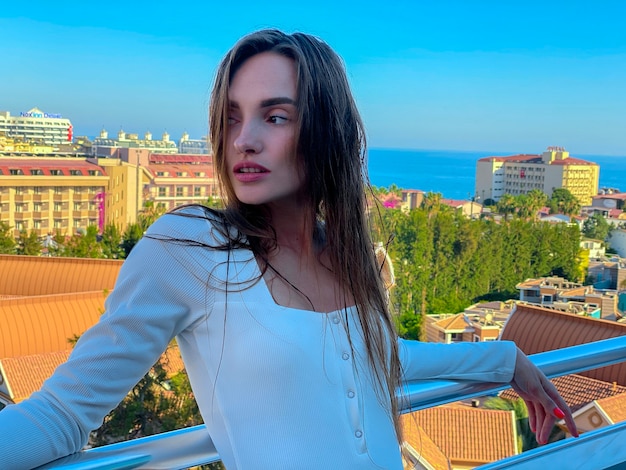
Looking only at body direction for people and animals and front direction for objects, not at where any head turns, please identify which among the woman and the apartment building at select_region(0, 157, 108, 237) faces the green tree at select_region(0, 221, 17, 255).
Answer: the apartment building

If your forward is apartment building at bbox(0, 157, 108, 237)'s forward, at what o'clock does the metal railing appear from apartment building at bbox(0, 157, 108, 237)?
The metal railing is roughly at 12 o'clock from the apartment building.

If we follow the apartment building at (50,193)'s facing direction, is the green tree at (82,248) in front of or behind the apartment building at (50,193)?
in front

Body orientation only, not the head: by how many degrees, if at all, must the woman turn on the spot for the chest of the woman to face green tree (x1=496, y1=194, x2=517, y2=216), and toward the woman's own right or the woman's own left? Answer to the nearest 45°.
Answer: approximately 135° to the woman's own left

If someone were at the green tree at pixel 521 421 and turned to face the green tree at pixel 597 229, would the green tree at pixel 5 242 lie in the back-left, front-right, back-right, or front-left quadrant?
front-left

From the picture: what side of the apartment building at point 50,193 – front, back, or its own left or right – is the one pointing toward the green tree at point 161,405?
front

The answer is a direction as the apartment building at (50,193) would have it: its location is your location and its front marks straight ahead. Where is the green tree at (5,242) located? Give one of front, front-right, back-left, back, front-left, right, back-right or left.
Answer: front

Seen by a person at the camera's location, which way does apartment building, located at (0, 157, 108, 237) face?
facing the viewer

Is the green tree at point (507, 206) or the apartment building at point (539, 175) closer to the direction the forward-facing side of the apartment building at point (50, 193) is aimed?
the green tree

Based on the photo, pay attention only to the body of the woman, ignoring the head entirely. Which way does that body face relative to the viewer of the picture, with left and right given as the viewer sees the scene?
facing the viewer and to the right of the viewer

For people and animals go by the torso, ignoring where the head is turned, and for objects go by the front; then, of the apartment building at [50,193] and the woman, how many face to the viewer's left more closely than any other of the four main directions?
0

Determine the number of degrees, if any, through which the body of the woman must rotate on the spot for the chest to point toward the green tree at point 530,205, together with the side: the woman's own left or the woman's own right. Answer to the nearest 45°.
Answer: approximately 135° to the woman's own left

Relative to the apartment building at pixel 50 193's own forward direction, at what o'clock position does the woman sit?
The woman is roughly at 12 o'clock from the apartment building.

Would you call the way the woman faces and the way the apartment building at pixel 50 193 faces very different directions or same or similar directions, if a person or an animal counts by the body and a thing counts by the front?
same or similar directions
